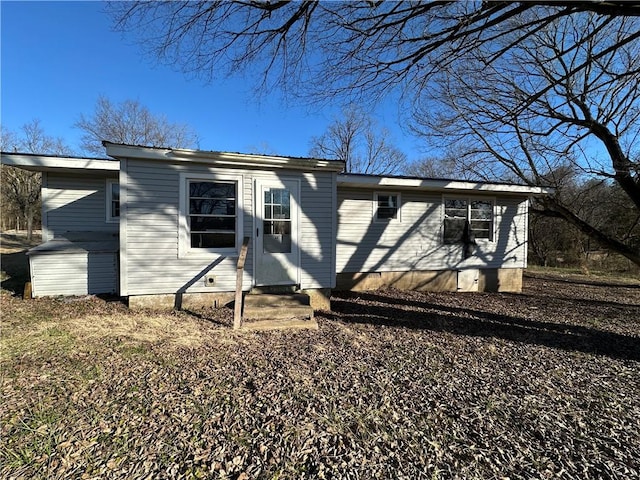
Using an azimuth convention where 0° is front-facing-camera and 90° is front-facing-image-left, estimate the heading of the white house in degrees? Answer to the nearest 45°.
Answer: approximately 0°
